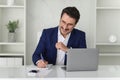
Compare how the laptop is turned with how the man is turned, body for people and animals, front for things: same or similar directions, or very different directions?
very different directions

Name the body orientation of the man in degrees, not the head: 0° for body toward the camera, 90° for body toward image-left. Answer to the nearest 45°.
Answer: approximately 0°

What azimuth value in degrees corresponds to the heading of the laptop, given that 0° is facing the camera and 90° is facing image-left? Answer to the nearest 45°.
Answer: approximately 180°

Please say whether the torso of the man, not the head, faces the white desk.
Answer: yes

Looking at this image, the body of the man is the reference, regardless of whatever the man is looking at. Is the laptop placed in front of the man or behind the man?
in front

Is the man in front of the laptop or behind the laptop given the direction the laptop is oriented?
in front
